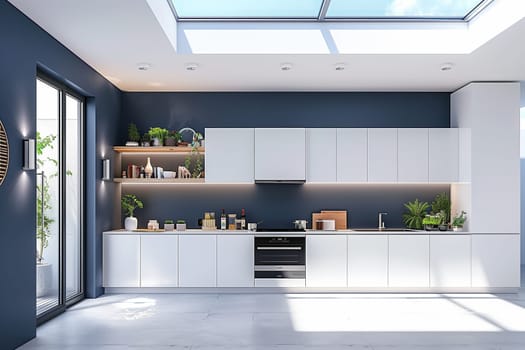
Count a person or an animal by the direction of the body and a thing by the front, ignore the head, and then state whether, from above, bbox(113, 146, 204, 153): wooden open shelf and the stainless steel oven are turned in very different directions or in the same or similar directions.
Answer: same or similar directions

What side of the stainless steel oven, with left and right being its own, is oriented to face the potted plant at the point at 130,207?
right

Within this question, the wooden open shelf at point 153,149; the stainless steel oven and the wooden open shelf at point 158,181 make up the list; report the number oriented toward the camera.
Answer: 3

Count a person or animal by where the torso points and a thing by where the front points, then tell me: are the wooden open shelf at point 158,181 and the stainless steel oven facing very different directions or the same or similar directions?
same or similar directions

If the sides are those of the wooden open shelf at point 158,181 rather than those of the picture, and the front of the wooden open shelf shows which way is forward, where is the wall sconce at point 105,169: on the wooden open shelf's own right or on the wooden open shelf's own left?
on the wooden open shelf's own right

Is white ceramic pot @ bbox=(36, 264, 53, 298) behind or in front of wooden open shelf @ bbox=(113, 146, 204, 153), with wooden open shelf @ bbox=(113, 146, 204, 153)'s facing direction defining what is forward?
in front

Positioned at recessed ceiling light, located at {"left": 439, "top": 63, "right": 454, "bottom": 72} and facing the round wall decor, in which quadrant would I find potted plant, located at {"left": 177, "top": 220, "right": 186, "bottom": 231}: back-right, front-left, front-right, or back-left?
front-right

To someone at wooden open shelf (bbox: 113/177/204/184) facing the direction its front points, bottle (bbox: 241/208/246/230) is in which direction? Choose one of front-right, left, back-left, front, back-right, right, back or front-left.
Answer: left

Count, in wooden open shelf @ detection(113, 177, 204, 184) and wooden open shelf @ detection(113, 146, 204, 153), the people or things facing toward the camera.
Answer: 2

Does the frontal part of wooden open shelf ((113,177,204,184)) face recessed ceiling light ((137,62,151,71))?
yes

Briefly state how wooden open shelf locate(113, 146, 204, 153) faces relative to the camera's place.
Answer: facing the viewer

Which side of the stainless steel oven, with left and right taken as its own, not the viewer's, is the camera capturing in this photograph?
front

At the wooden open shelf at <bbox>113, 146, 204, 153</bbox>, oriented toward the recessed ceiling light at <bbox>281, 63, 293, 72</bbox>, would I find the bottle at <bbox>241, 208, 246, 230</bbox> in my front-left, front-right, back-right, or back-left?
front-left
